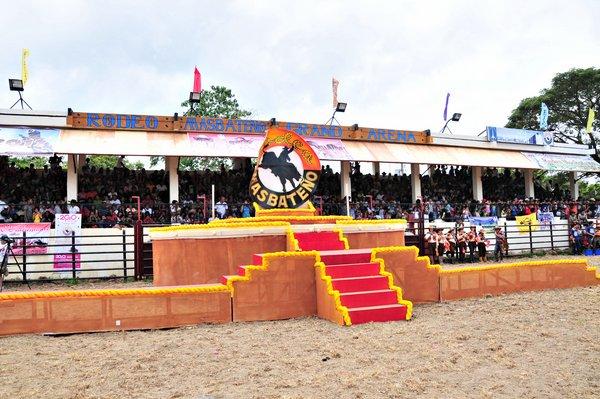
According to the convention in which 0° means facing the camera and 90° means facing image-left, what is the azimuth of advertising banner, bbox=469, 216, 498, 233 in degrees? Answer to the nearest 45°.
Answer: approximately 0°

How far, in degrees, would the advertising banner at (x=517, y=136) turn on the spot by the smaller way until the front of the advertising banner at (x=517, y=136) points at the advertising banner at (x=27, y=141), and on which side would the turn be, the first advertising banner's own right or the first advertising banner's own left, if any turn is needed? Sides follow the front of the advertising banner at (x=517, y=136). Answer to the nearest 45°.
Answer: approximately 45° to the first advertising banner's own right

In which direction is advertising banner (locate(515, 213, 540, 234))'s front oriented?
toward the camera

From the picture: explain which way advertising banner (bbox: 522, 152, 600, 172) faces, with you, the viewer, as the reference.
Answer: facing the viewer

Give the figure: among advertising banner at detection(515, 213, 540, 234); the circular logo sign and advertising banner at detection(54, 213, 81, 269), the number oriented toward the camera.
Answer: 3

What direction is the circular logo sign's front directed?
toward the camera

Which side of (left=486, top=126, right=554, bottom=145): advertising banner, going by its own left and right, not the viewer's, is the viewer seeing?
front

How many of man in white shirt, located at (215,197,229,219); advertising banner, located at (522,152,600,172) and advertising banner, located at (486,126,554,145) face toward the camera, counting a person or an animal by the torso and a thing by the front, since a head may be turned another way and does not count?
3

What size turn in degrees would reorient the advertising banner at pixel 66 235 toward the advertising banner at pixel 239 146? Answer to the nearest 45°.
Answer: approximately 90° to its left

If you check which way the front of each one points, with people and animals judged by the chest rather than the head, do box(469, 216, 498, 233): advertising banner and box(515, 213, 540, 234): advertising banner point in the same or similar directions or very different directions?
same or similar directions

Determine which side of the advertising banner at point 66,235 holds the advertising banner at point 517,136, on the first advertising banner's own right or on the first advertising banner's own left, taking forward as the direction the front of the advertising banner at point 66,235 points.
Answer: on the first advertising banner's own left

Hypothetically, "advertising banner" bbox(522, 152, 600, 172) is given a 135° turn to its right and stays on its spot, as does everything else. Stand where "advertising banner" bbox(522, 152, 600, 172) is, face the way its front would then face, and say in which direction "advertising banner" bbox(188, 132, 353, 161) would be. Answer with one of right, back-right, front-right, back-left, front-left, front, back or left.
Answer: left

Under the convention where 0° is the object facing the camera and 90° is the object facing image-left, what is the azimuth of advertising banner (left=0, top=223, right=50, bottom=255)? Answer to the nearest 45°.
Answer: approximately 0°

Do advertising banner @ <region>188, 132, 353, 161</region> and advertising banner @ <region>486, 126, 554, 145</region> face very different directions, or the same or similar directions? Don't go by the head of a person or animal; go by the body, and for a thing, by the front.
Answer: same or similar directions

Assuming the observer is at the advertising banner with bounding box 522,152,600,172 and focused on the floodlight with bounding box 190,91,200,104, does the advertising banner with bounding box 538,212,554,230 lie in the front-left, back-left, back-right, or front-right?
front-left
